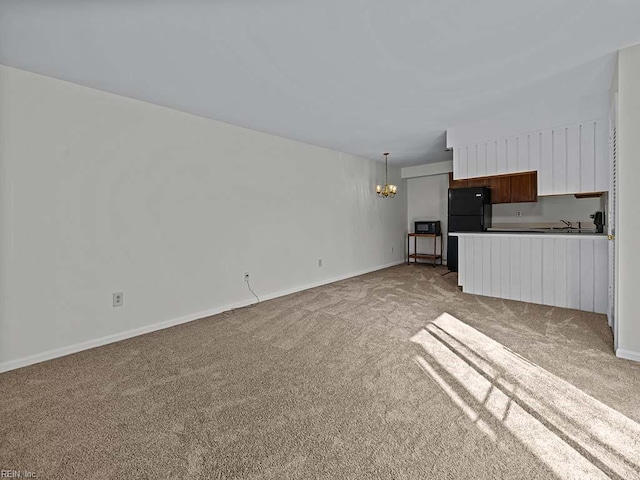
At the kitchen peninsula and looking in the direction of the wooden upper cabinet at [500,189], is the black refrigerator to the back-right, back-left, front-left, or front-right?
front-left

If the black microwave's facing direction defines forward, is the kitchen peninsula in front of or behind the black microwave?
in front

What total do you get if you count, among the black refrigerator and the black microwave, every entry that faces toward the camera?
2

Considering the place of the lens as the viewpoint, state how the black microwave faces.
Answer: facing the viewer

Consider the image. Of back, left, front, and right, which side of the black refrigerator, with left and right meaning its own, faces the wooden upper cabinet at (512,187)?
left

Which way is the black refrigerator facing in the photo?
toward the camera

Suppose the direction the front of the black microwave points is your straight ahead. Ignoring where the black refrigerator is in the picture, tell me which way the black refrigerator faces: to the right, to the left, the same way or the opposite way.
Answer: the same way

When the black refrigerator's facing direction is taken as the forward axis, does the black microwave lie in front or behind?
behind

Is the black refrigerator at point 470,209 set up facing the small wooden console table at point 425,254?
no

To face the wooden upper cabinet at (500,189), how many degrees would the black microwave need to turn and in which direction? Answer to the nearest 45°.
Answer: approximately 45° to its left
